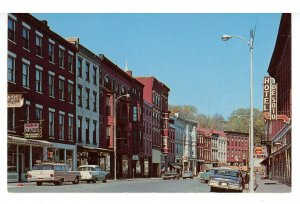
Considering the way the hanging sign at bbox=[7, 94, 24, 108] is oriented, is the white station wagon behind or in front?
behind

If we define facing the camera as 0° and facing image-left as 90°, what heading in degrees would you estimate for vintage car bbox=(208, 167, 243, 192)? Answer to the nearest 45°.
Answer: approximately 0°

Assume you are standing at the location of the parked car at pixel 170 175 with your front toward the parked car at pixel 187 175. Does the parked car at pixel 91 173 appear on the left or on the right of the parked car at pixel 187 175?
right

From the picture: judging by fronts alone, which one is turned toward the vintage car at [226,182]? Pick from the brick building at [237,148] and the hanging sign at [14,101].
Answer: the brick building

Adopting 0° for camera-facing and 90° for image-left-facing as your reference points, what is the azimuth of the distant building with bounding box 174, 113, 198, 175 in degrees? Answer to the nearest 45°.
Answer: approximately 315°

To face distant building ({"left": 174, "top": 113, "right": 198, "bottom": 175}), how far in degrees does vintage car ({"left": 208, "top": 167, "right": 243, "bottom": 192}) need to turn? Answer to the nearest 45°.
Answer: approximately 180°

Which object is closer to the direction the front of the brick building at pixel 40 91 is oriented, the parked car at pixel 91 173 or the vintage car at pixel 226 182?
the vintage car
